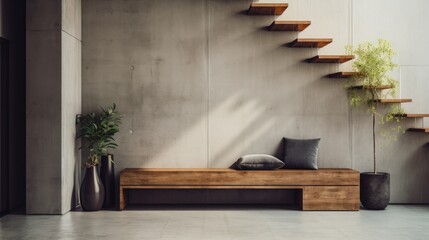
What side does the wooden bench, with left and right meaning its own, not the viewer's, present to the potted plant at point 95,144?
right

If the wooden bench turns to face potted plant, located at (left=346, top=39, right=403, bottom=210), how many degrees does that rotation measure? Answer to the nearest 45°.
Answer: approximately 90° to its left

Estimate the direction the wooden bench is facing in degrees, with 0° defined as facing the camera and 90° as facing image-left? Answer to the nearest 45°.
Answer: approximately 0°

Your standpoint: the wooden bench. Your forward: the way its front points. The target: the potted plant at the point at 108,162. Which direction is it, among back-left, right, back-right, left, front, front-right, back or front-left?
right
